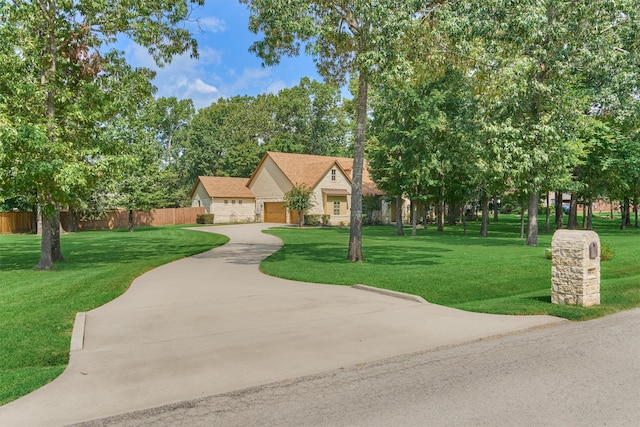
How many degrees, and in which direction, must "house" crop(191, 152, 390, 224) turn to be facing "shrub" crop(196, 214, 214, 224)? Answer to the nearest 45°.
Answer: approximately 135° to its right

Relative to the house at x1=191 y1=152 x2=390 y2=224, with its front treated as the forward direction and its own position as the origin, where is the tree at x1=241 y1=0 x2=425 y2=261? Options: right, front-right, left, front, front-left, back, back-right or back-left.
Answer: front-right

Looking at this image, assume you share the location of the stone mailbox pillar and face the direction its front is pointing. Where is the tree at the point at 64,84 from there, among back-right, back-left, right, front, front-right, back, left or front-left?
back-right

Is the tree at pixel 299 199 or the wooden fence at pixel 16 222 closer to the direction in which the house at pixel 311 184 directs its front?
the tree

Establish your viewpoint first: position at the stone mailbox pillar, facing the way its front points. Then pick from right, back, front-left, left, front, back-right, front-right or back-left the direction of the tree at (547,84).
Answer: back-left

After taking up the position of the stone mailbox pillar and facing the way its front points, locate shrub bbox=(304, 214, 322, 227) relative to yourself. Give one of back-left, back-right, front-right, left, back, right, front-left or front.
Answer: back

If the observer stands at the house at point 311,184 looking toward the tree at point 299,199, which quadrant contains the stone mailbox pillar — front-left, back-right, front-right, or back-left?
front-left

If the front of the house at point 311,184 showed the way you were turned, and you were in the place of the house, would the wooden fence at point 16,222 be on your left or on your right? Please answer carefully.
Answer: on your right

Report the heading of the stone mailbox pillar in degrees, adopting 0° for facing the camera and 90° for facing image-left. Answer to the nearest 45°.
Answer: approximately 315°

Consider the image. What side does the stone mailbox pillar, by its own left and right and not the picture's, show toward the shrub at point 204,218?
back

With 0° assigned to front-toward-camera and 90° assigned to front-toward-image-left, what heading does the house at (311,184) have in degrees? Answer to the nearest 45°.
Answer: approximately 315°

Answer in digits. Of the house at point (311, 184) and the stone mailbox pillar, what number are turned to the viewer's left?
0
